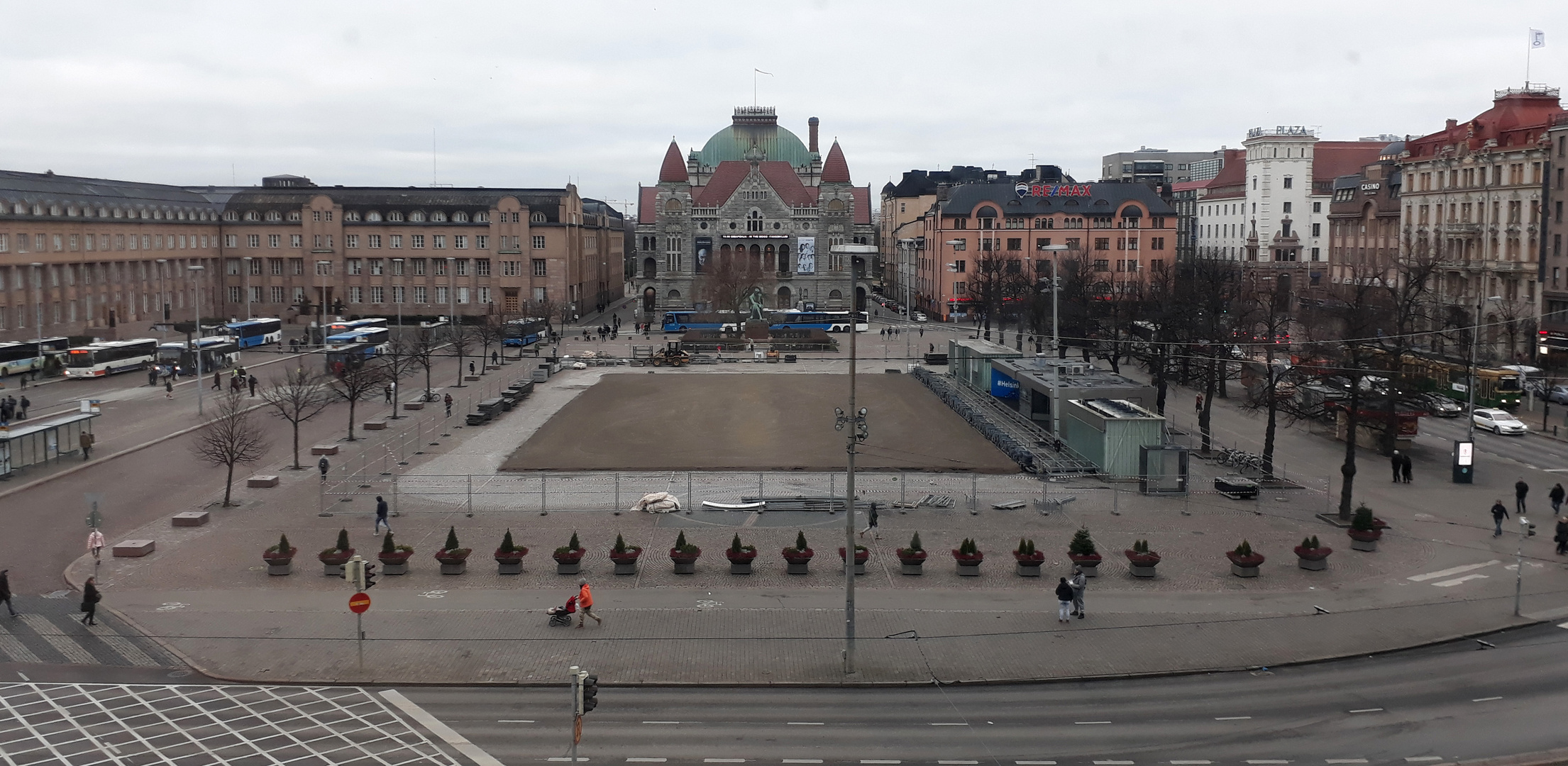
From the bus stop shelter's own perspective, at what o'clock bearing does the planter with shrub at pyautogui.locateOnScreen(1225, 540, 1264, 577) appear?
The planter with shrub is roughly at 6 o'clock from the bus stop shelter.

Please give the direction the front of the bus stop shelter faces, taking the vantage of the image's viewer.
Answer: facing away from the viewer and to the left of the viewer

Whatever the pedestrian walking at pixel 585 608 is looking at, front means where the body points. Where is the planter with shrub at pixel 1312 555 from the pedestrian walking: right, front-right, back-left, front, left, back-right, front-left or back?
back

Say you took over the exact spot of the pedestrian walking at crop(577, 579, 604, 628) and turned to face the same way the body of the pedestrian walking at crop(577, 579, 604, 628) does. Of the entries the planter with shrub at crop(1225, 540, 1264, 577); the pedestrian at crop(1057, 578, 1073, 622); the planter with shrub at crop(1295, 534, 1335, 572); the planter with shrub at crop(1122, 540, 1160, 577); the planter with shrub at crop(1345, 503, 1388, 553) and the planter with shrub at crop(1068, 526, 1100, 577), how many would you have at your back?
6

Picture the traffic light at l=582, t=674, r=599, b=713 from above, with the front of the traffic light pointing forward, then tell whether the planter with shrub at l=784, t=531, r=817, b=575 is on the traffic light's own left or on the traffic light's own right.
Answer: on the traffic light's own left

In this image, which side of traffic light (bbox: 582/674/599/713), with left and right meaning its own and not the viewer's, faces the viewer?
right

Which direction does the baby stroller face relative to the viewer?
to the viewer's left

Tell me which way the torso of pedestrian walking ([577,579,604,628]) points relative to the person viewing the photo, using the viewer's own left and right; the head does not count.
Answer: facing to the left of the viewer

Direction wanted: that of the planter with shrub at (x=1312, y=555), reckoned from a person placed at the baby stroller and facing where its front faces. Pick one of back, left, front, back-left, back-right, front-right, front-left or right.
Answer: back

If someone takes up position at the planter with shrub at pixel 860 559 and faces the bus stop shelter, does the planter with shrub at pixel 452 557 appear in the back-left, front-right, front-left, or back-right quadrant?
front-left

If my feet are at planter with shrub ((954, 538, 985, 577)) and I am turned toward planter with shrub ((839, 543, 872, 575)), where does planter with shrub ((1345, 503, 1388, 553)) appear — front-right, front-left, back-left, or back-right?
back-right
